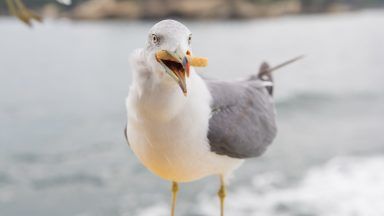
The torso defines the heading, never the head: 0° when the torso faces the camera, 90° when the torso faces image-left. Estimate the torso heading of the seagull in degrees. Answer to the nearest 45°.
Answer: approximately 45°
